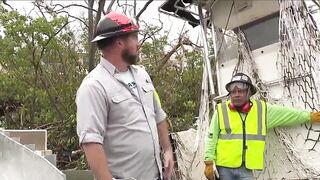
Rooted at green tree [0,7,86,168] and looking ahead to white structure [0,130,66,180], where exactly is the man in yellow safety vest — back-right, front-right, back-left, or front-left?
front-left

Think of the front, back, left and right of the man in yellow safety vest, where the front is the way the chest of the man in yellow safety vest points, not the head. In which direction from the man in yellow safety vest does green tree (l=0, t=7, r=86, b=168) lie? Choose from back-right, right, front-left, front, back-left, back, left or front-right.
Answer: back-right

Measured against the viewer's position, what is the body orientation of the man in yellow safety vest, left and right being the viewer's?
facing the viewer

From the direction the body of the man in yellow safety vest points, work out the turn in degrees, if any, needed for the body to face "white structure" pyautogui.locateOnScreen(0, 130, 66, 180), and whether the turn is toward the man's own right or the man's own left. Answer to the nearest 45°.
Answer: approximately 90° to the man's own right

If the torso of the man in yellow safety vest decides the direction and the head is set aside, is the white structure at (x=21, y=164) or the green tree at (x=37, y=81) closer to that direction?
the white structure

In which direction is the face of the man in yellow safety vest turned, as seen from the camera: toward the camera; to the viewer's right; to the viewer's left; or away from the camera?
toward the camera
